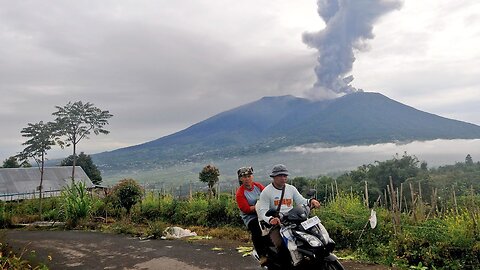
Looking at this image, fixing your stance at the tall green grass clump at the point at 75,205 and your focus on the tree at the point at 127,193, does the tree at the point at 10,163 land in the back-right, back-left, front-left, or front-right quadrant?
back-left

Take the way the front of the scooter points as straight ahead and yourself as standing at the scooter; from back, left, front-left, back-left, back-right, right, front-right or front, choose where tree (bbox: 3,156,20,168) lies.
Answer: back

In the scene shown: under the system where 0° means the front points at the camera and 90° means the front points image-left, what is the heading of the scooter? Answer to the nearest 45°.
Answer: approximately 315°

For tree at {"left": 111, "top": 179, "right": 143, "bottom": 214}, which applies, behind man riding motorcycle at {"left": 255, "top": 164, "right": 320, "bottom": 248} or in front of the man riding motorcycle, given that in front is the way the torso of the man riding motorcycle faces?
behind

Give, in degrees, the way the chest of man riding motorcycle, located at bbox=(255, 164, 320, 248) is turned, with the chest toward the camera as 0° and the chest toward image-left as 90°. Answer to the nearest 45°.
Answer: approximately 315°

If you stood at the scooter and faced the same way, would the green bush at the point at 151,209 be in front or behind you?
behind
